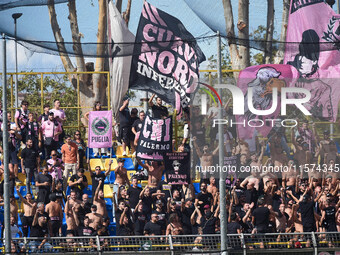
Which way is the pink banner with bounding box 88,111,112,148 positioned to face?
toward the camera

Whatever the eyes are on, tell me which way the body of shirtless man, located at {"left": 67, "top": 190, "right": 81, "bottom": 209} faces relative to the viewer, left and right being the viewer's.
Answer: facing the viewer and to the right of the viewer

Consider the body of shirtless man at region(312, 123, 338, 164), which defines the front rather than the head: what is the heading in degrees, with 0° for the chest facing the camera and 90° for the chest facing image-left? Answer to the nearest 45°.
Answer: approximately 45°

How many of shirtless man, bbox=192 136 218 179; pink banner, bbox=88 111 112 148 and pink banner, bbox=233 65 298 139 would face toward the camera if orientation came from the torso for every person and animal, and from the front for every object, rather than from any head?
3

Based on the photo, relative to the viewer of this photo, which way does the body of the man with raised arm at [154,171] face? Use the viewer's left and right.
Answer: facing the viewer and to the left of the viewer

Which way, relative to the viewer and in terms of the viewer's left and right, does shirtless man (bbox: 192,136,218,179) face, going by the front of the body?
facing the viewer

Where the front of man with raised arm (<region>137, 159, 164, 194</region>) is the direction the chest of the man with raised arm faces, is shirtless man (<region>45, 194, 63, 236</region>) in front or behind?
in front

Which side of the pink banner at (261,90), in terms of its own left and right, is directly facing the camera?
front

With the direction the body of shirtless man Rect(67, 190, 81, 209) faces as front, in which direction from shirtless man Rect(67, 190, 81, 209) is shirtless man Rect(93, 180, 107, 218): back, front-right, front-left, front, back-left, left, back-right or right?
front-left
